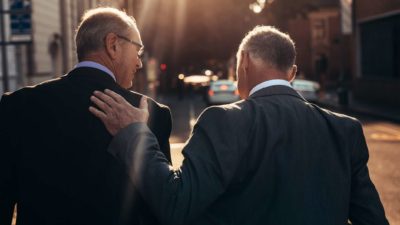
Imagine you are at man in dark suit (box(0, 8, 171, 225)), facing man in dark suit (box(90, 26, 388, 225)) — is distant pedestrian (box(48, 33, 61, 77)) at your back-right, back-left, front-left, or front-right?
back-left

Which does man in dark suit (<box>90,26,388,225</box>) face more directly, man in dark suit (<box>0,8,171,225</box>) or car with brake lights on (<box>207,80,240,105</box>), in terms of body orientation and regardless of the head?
the car with brake lights on

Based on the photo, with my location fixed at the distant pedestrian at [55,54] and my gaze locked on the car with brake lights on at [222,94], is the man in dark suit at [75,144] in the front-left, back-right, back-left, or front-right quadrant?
back-right

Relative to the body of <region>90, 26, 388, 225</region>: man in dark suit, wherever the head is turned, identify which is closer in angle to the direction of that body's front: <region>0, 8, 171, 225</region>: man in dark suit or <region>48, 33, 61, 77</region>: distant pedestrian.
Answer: the distant pedestrian

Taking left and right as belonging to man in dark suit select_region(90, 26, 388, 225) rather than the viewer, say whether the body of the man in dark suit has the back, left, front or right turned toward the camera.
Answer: back

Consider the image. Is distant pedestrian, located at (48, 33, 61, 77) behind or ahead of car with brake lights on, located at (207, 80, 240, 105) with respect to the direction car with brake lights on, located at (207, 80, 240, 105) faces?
behind

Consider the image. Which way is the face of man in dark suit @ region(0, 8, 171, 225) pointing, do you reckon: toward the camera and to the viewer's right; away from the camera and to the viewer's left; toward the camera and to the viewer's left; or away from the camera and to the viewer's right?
away from the camera and to the viewer's right

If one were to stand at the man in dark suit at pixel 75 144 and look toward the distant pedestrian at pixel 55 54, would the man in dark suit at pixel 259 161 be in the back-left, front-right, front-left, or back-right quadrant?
back-right

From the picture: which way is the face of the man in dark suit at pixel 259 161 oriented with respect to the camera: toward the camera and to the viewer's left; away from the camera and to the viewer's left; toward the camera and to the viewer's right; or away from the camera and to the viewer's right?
away from the camera and to the viewer's left
